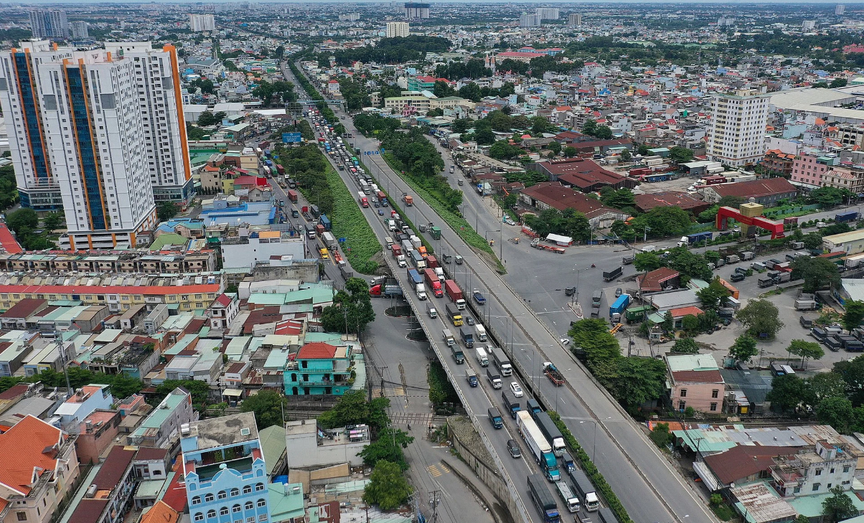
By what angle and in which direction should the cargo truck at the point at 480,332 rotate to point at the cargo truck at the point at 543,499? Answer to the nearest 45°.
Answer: approximately 45° to its right

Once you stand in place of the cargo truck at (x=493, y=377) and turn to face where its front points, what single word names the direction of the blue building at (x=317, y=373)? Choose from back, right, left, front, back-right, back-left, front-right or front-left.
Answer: back-right

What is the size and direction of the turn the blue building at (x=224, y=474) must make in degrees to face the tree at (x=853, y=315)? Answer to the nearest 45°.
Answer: approximately 90° to its left

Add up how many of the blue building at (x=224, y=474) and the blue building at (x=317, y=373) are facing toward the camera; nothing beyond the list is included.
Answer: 2

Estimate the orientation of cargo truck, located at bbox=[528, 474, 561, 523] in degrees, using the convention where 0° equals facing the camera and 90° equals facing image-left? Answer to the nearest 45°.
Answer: approximately 315°

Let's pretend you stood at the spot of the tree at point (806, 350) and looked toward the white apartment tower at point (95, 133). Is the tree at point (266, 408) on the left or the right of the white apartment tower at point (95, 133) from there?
left

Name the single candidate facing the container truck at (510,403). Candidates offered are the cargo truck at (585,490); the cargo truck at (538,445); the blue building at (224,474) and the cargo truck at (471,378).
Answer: the cargo truck at (471,378)
